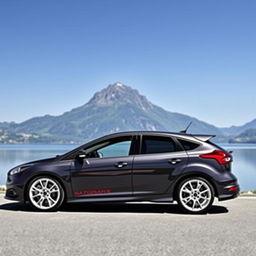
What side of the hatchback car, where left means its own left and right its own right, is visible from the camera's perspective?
left
